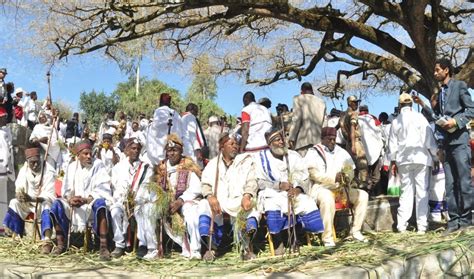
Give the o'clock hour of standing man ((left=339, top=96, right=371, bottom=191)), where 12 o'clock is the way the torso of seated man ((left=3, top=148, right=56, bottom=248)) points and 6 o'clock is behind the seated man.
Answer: The standing man is roughly at 9 o'clock from the seated man.

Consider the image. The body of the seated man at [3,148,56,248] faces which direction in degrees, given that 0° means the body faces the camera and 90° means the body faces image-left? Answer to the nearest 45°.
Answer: approximately 0°

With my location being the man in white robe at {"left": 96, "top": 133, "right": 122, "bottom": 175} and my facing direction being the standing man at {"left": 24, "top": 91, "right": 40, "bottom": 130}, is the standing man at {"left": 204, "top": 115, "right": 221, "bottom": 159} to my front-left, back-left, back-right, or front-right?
back-right

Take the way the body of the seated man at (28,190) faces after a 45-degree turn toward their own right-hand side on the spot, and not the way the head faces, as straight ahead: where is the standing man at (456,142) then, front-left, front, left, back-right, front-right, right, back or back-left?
left

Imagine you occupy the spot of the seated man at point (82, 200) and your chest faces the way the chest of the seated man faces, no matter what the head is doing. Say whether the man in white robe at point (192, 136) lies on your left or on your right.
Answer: on your left

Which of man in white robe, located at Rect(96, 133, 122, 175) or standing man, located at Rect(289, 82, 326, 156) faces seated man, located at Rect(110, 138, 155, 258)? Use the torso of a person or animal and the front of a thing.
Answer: the man in white robe

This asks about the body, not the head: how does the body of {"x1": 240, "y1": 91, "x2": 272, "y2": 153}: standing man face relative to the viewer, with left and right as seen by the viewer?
facing away from the viewer and to the left of the viewer

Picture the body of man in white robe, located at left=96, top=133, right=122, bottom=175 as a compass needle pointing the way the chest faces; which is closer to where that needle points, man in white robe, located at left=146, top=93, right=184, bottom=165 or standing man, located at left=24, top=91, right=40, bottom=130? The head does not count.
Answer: the man in white robe

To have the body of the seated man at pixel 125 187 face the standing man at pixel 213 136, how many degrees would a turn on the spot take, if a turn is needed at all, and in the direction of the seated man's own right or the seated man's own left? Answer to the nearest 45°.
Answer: approximately 135° to the seated man's own left

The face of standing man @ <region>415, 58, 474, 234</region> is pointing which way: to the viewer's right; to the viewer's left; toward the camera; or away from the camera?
to the viewer's left

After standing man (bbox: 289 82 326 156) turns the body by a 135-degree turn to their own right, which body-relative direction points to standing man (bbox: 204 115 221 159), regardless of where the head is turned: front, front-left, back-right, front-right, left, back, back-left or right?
back
